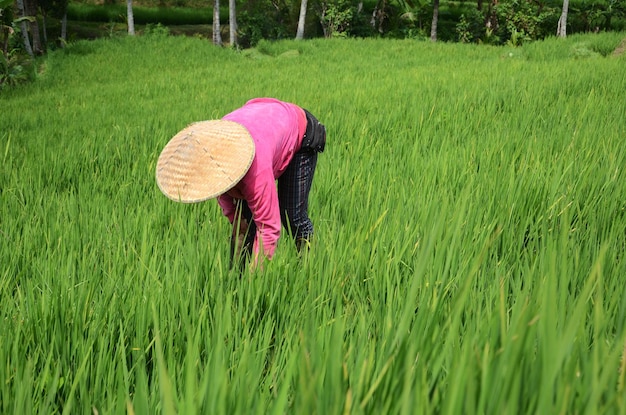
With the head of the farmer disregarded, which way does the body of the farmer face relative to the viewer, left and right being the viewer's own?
facing the viewer and to the left of the viewer
